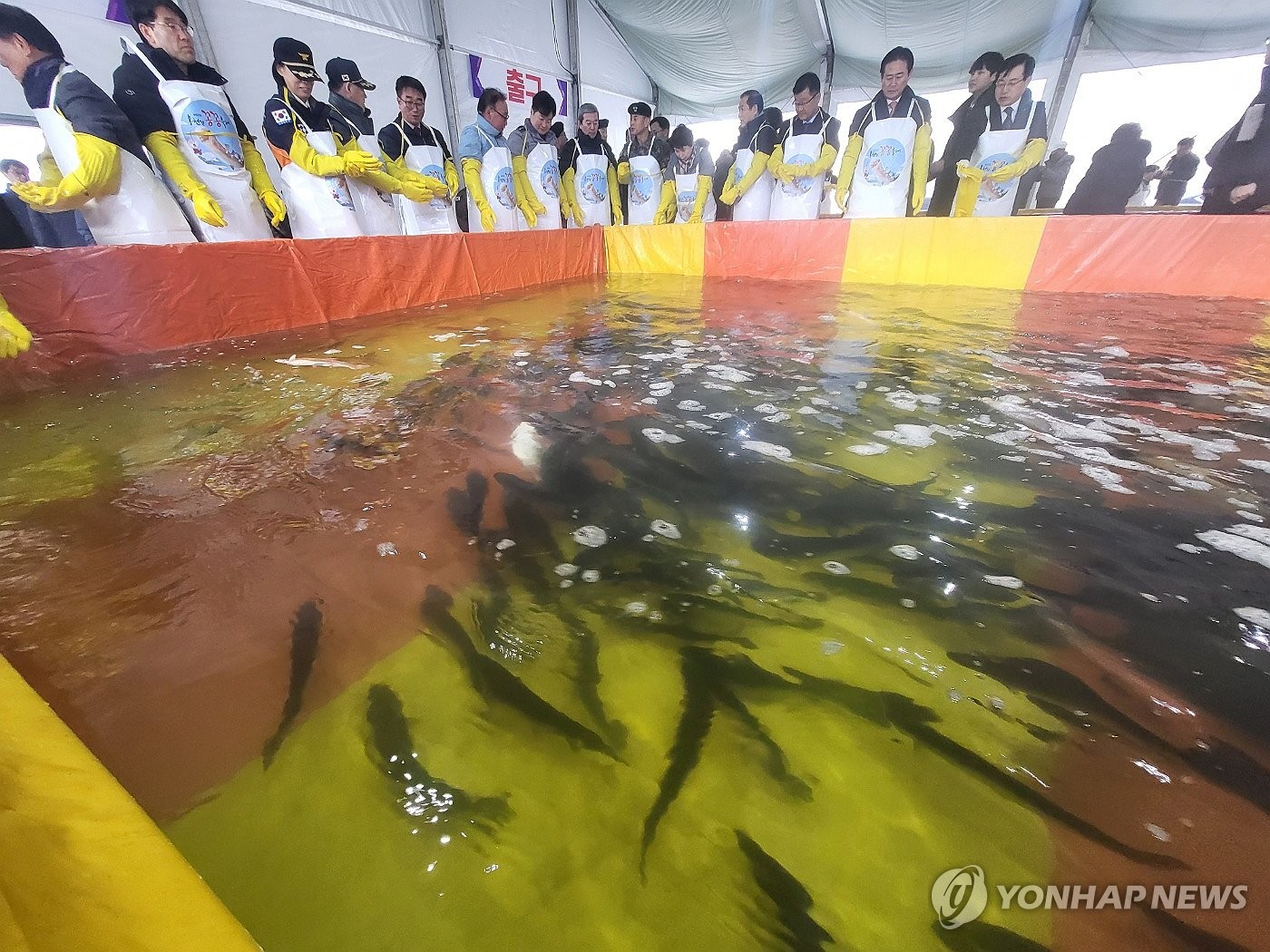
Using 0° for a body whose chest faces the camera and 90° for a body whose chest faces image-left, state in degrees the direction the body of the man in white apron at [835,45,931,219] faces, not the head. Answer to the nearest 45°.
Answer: approximately 0°

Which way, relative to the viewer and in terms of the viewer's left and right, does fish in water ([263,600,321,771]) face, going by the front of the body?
facing away from the viewer

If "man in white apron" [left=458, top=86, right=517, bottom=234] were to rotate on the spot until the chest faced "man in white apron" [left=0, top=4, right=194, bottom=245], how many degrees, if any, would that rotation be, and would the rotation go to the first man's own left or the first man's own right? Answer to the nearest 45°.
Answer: approximately 90° to the first man's own right

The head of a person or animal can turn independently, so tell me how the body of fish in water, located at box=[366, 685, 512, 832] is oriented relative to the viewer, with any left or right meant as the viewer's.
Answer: facing away from the viewer and to the left of the viewer

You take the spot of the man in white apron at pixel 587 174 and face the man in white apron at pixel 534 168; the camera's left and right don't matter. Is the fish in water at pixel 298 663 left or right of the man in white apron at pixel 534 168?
left

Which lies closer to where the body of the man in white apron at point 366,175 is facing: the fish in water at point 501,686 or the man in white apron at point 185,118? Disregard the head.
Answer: the fish in water

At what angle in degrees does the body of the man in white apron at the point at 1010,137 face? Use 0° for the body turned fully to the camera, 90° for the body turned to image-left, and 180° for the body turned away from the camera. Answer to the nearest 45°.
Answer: approximately 45°
